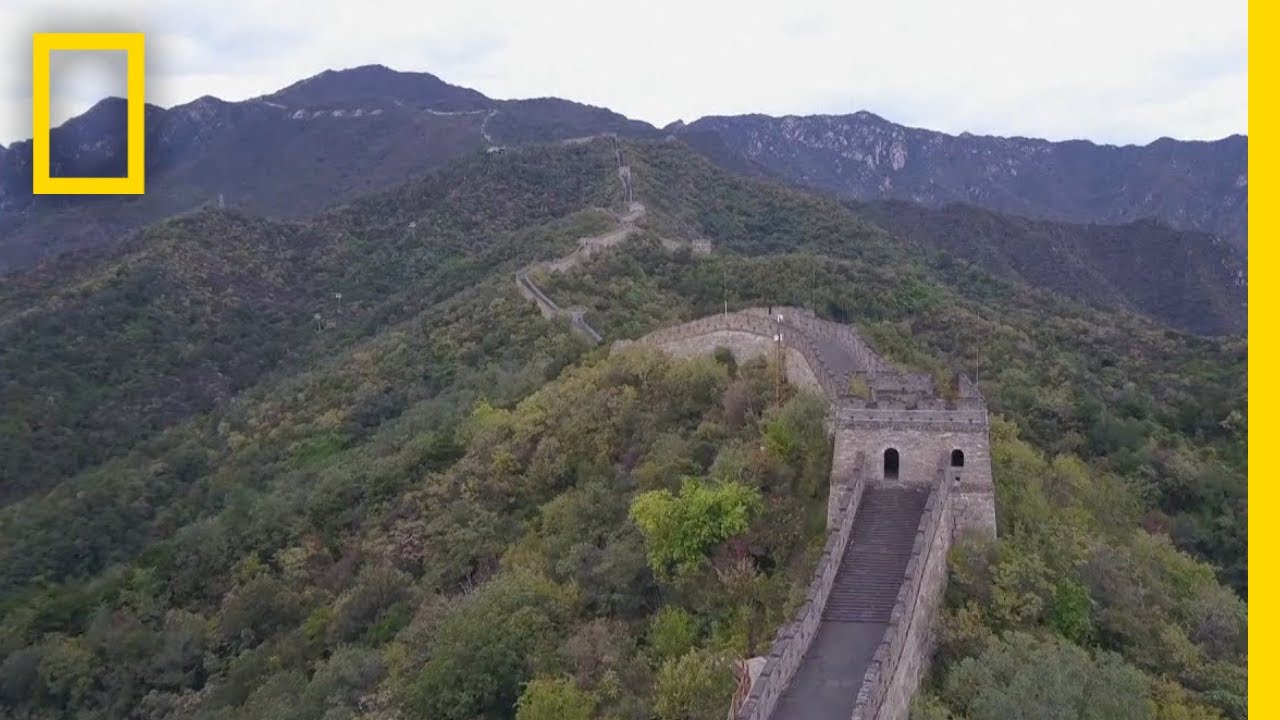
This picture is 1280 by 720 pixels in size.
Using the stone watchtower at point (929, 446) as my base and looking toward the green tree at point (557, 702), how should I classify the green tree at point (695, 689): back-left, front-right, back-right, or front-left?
front-left

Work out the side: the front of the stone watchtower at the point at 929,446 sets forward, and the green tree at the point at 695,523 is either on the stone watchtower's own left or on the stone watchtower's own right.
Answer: on the stone watchtower's own right

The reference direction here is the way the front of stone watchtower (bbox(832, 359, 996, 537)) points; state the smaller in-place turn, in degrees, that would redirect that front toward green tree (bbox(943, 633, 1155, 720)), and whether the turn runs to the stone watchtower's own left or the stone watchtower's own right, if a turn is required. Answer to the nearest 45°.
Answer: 0° — it already faces it

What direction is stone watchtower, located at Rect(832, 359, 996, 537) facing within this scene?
toward the camera

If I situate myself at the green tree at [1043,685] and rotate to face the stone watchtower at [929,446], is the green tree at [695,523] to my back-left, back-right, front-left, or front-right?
front-left

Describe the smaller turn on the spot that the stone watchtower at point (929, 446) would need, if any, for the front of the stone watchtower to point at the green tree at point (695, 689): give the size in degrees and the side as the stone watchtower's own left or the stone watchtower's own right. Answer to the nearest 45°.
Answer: approximately 45° to the stone watchtower's own right

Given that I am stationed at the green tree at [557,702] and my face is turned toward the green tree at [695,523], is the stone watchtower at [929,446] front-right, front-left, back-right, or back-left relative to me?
front-right

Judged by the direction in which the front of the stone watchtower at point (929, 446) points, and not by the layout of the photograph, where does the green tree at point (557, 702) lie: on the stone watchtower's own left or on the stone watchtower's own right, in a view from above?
on the stone watchtower's own right
